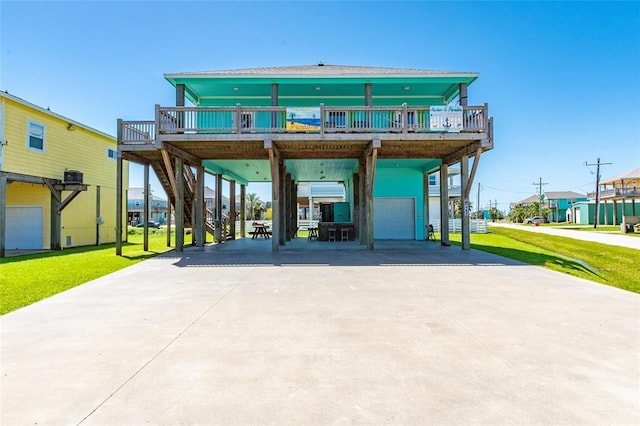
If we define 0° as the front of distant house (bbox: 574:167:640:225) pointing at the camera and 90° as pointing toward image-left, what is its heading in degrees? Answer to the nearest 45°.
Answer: approximately 45°

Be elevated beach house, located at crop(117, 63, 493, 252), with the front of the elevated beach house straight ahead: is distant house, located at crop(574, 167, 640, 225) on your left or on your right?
on your left

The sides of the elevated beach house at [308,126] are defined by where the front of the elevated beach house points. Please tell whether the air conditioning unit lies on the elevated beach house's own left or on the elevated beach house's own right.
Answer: on the elevated beach house's own right

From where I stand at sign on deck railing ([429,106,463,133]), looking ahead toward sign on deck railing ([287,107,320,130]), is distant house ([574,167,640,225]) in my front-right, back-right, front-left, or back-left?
back-right

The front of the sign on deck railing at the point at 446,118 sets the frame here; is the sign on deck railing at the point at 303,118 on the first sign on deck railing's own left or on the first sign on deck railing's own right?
on the first sign on deck railing's own right

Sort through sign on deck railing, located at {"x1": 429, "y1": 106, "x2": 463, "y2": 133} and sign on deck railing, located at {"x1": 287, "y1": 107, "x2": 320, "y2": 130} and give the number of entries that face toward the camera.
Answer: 2

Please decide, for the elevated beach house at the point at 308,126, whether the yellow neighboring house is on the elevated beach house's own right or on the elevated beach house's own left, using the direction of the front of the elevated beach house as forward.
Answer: on the elevated beach house's own right

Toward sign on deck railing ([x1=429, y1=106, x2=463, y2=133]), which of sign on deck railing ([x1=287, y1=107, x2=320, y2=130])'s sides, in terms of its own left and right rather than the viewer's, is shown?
left

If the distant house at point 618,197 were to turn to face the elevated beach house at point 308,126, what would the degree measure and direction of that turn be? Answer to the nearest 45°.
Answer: approximately 45° to its left

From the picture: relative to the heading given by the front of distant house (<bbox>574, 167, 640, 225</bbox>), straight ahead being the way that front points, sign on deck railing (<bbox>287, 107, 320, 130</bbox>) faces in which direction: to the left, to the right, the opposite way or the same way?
to the left

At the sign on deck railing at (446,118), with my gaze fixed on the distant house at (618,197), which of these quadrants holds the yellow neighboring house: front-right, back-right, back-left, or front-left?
back-left

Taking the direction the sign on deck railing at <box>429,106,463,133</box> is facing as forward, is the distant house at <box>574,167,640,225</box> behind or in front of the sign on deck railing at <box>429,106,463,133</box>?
behind
